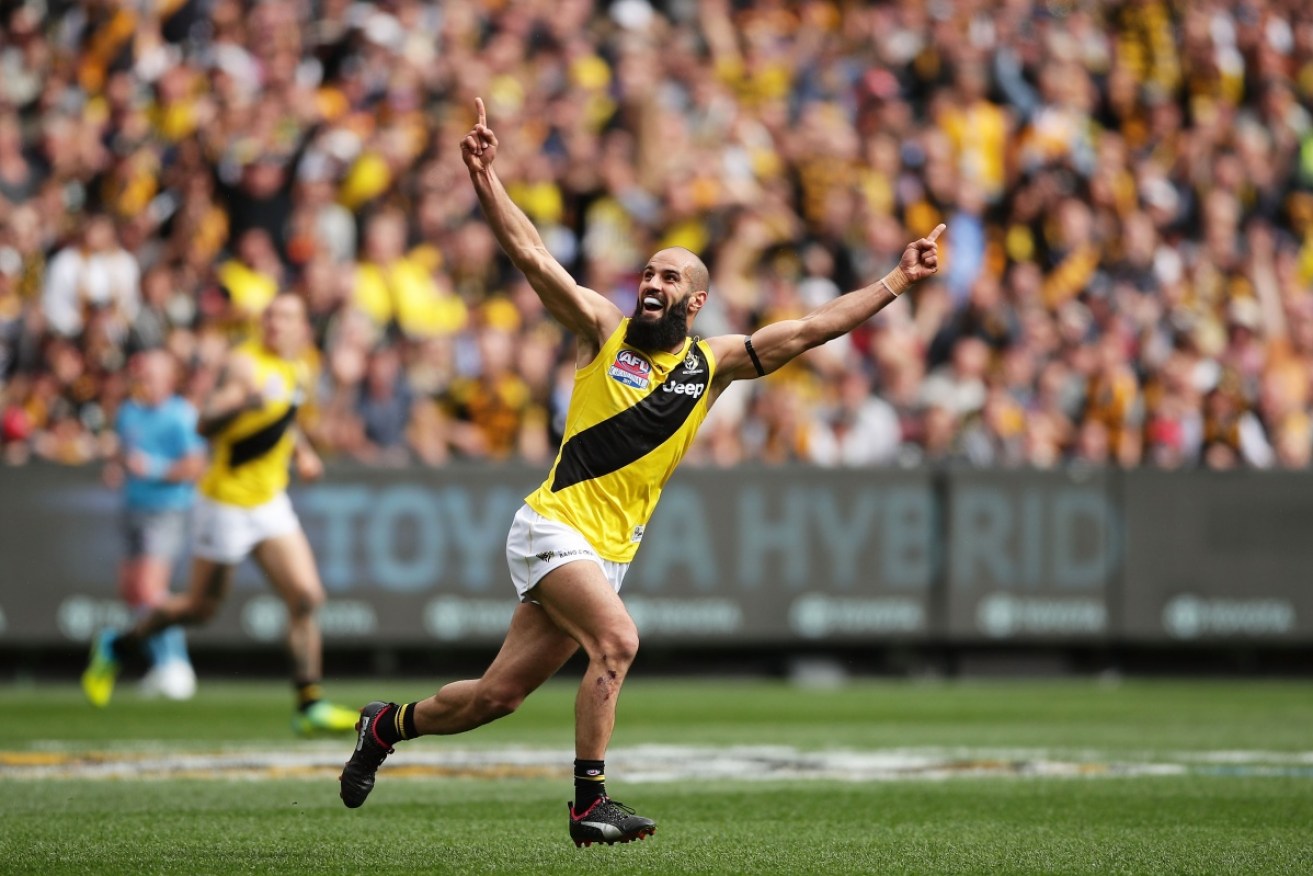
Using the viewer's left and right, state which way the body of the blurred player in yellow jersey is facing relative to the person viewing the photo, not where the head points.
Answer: facing the viewer and to the right of the viewer

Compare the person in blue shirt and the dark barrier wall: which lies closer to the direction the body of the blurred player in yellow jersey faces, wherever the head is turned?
the dark barrier wall

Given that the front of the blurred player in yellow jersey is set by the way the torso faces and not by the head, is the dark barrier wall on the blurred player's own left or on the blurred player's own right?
on the blurred player's own left

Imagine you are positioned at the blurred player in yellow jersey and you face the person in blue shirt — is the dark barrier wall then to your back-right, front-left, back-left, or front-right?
front-right

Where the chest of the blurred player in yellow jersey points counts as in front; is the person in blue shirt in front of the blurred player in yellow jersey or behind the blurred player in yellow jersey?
behind
